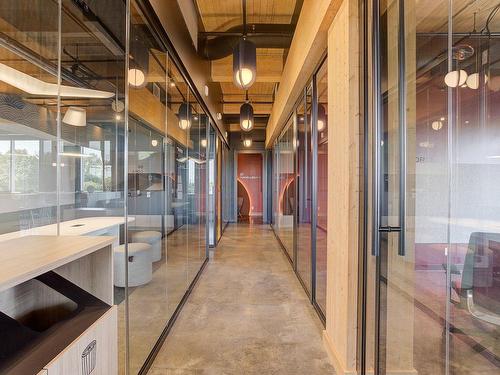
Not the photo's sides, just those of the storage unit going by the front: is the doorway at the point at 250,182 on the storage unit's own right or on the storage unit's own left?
on the storage unit's own left

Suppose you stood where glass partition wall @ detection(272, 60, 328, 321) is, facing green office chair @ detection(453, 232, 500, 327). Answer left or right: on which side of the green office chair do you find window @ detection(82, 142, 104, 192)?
right

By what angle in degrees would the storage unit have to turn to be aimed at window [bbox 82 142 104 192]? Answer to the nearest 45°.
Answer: approximately 135° to its left

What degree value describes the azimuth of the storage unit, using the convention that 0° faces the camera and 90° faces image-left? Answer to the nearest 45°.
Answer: approximately 315°

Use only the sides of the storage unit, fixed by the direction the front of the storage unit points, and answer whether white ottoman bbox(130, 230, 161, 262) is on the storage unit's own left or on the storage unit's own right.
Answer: on the storage unit's own left
